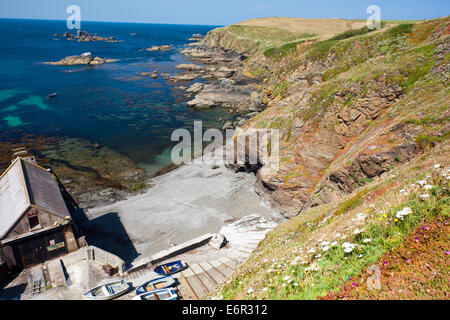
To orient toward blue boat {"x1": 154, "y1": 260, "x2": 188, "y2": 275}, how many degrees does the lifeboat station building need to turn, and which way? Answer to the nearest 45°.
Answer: approximately 45° to its left

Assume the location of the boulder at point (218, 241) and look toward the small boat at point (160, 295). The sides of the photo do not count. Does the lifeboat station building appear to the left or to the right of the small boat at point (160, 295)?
right

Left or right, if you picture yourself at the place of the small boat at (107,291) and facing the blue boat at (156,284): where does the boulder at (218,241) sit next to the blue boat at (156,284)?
left

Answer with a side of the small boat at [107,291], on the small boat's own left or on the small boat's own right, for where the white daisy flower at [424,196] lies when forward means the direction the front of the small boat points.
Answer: on the small boat's own left

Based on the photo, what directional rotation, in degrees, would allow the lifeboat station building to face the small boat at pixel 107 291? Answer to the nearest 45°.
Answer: approximately 45° to its left
